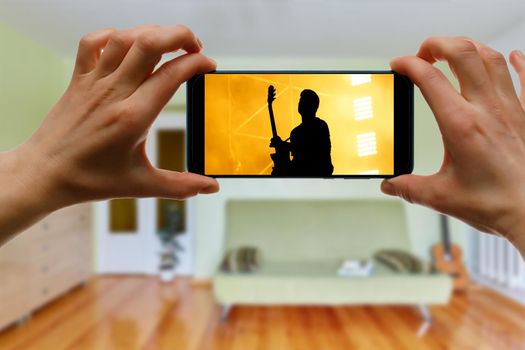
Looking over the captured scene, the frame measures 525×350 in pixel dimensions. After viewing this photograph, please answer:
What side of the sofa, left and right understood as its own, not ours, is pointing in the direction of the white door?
right

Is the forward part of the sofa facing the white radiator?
no

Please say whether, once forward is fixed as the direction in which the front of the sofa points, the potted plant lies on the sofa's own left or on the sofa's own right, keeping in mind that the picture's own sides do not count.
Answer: on the sofa's own right

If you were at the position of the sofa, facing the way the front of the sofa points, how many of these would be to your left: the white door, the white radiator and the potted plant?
1

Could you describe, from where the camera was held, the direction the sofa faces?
facing the viewer
